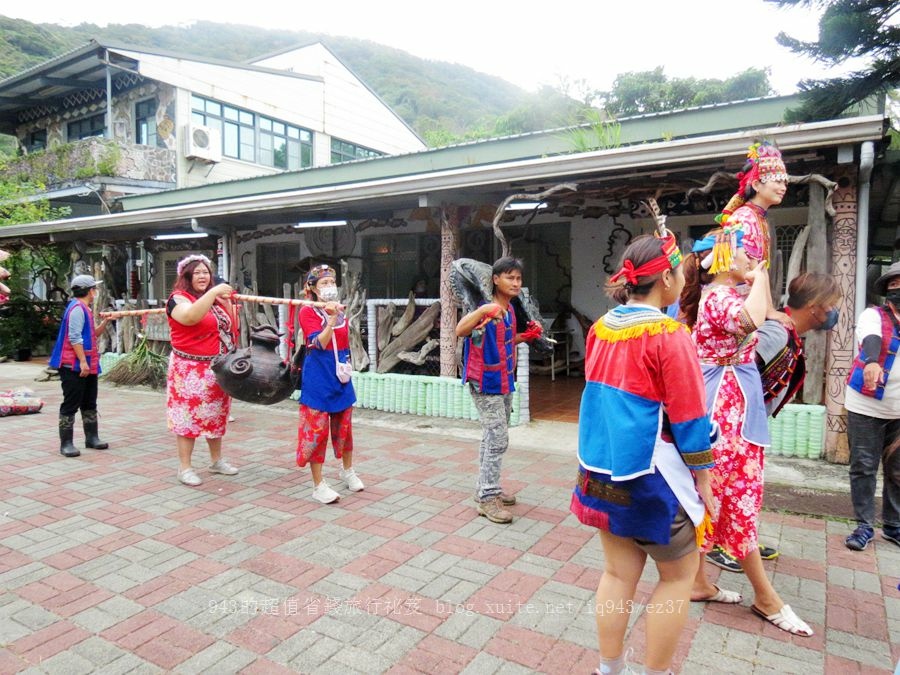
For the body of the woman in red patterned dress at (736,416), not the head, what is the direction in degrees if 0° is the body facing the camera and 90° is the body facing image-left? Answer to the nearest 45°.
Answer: approximately 270°

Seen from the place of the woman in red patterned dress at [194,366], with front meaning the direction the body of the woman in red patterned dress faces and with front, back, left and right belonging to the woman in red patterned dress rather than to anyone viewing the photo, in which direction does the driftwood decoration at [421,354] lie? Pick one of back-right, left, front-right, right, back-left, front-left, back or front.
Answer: left

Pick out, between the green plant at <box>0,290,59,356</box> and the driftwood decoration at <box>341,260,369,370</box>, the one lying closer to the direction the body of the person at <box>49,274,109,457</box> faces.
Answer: the driftwood decoration

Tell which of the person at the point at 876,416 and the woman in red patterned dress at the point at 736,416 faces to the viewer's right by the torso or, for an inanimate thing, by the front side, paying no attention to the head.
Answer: the woman in red patterned dress

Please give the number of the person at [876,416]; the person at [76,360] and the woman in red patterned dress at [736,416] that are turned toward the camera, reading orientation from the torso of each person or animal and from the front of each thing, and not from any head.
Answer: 1

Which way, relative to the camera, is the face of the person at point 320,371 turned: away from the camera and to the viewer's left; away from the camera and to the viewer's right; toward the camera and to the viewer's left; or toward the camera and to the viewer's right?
toward the camera and to the viewer's right

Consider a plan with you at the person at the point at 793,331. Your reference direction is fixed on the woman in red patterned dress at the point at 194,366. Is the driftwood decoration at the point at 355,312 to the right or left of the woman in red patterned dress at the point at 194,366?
right

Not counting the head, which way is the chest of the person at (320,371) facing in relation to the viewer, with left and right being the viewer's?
facing the viewer and to the right of the viewer

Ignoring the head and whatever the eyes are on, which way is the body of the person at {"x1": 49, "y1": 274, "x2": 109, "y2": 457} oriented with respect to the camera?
to the viewer's right
